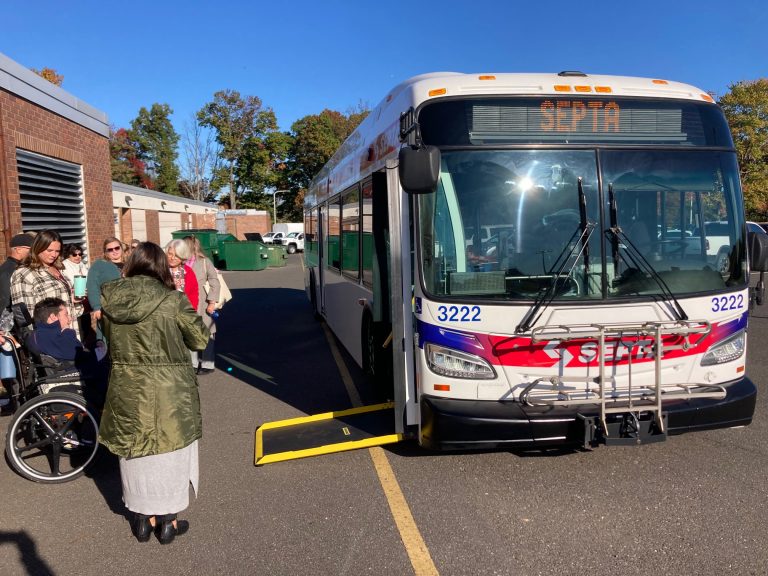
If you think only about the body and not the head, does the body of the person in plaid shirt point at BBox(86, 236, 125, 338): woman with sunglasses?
no

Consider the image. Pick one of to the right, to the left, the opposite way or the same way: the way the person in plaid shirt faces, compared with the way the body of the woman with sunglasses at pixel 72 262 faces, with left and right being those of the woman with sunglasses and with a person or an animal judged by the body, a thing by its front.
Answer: the same way

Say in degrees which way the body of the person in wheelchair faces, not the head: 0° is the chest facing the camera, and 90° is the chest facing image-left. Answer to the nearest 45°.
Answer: approximately 270°

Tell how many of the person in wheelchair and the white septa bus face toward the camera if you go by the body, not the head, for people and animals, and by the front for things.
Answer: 1

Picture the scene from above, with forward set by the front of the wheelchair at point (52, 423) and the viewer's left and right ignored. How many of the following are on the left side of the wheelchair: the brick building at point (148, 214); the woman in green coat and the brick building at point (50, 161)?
2

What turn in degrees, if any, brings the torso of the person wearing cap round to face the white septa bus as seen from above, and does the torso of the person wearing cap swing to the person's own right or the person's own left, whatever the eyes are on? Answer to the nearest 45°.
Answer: approximately 45° to the person's own right

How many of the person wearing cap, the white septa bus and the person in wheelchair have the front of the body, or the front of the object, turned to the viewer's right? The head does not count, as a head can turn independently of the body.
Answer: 2

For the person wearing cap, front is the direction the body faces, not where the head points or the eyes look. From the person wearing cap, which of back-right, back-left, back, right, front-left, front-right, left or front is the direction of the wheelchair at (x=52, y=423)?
right

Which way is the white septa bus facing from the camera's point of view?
toward the camera

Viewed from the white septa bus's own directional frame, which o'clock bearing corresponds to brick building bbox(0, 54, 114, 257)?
The brick building is roughly at 4 o'clock from the white septa bus.

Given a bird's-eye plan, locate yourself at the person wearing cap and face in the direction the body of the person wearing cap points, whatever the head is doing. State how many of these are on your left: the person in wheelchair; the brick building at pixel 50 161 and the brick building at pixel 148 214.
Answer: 2

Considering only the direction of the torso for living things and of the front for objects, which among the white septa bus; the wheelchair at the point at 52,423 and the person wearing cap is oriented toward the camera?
the white septa bus

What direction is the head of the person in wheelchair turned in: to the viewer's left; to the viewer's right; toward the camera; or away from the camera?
to the viewer's right

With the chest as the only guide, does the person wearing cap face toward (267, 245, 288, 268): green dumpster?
no

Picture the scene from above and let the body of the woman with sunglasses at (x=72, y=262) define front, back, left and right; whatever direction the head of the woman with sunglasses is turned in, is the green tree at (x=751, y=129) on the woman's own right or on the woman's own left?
on the woman's own left

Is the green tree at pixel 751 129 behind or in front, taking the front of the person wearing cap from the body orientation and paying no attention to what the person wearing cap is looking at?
in front

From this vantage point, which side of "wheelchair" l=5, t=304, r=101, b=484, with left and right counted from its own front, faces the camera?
right

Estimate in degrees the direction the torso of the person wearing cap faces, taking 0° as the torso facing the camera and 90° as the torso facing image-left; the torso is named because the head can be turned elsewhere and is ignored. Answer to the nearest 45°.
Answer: approximately 270°

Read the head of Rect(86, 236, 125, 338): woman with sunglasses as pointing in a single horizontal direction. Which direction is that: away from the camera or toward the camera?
toward the camera

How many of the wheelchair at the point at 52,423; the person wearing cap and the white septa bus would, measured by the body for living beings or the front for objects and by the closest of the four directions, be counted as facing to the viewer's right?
2
